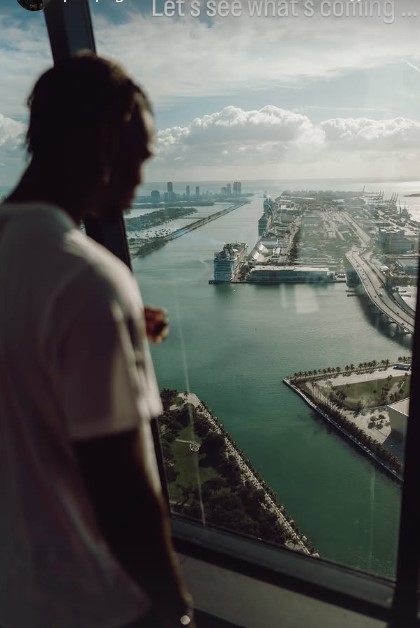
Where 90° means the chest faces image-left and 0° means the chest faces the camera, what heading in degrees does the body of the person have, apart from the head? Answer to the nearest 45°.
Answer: approximately 225°

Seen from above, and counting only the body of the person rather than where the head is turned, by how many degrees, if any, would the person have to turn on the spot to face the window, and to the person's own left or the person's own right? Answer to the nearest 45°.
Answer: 0° — they already face it

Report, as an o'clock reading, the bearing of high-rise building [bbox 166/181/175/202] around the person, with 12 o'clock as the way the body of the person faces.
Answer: The high-rise building is roughly at 11 o'clock from the person.

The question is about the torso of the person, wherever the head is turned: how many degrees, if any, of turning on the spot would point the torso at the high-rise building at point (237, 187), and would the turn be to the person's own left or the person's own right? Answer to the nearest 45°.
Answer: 0° — they already face it

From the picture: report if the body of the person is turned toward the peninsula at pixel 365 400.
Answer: yes

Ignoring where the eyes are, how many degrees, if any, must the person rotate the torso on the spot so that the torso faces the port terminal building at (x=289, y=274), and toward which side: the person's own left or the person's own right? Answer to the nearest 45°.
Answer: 0° — they already face it
